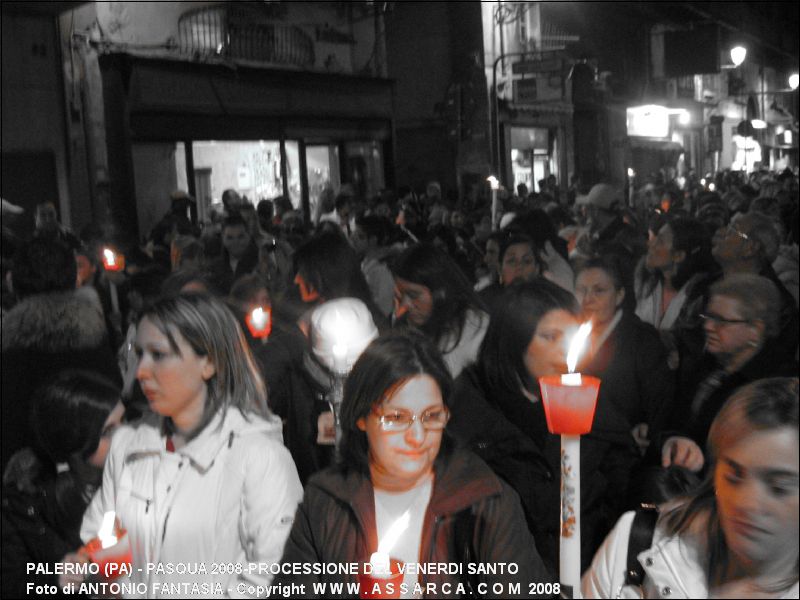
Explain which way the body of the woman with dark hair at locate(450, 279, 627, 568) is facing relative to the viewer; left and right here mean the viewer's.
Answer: facing the viewer and to the right of the viewer

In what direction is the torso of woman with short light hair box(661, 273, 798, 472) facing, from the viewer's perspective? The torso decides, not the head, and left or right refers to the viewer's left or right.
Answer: facing to the left of the viewer

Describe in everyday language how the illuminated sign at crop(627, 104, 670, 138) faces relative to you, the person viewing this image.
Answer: facing the viewer

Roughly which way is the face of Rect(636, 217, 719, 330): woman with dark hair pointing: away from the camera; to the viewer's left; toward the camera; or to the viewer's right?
to the viewer's left

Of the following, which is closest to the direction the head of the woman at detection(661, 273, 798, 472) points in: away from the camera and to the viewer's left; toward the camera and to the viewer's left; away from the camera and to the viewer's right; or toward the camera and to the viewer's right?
toward the camera and to the viewer's left

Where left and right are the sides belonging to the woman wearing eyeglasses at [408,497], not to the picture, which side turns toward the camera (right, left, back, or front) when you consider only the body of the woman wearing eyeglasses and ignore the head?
front

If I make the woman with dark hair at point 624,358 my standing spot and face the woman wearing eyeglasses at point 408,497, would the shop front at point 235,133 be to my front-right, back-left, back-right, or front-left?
back-right

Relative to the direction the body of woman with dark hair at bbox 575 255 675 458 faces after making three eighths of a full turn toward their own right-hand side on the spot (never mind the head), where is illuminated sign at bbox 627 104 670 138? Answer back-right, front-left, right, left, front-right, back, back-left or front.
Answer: front

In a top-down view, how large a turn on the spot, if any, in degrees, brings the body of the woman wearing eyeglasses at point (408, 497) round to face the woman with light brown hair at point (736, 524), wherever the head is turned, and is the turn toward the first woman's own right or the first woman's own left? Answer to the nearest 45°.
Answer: approximately 45° to the first woman's own left

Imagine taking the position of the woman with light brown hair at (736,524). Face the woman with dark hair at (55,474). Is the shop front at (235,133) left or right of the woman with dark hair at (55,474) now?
right
